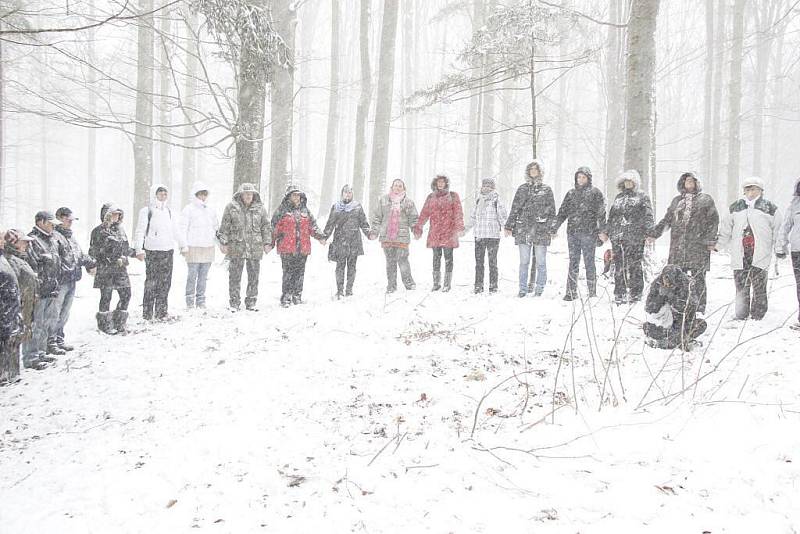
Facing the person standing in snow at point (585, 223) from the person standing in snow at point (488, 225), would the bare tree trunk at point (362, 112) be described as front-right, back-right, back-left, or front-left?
back-left

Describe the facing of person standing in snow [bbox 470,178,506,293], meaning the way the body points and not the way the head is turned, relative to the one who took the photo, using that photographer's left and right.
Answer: facing the viewer

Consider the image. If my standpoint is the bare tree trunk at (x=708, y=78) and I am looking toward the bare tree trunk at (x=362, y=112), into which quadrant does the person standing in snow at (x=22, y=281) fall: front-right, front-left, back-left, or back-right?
front-left

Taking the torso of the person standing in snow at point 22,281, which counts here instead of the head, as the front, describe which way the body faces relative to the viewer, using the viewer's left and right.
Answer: facing to the right of the viewer

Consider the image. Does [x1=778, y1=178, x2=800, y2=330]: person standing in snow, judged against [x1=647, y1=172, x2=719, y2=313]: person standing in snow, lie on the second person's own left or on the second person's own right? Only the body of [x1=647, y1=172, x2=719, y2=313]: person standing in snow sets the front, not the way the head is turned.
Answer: on the second person's own left

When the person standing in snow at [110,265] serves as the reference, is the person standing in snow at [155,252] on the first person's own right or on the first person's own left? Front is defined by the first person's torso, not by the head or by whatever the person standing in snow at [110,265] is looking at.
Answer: on the first person's own left

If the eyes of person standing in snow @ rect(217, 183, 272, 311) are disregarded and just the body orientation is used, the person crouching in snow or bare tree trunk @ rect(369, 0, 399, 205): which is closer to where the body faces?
the person crouching in snow

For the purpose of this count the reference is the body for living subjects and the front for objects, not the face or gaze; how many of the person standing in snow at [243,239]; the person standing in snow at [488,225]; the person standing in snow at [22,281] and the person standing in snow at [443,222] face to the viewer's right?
1

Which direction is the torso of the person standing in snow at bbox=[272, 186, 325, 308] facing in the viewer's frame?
toward the camera

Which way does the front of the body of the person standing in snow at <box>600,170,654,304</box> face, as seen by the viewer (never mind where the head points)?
toward the camera
